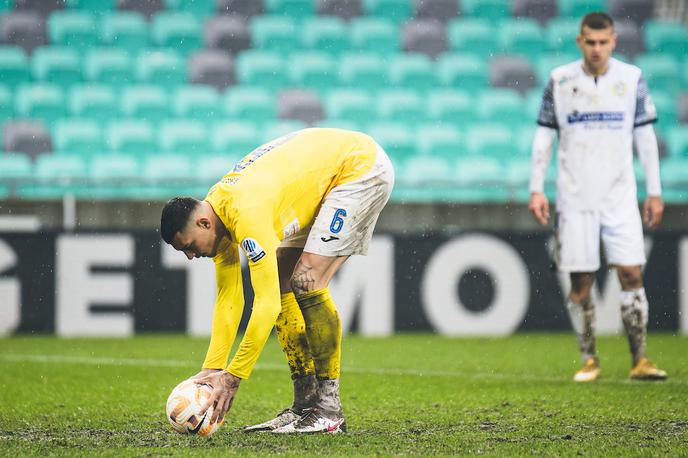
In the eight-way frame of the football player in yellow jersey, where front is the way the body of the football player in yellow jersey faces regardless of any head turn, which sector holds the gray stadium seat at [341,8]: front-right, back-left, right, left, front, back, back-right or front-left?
right

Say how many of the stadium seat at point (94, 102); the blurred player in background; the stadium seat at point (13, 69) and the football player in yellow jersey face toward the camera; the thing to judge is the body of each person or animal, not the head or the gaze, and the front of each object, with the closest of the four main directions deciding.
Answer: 3

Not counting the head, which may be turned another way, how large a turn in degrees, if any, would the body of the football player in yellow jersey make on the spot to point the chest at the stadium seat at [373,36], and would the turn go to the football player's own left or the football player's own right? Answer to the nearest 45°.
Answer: approximately 90° to the football player's own right

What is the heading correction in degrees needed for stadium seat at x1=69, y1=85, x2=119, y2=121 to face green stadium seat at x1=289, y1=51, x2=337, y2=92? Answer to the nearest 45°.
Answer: approximately 90° to its left

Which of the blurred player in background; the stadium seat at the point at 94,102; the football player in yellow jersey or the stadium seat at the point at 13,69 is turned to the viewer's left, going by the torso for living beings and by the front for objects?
the football player in yellow jersey

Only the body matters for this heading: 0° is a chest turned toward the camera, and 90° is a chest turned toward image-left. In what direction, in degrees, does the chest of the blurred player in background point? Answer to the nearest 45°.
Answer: approximately 0°

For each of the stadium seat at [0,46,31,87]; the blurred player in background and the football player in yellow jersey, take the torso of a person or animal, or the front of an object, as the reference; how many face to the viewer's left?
1

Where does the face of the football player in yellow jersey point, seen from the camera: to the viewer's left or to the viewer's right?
to the viewer's left

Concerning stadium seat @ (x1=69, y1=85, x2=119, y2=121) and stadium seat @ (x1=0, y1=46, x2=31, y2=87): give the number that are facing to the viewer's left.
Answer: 0

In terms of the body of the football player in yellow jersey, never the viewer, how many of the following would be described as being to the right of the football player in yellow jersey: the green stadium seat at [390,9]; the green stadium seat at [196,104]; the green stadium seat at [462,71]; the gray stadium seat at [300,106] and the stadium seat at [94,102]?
5

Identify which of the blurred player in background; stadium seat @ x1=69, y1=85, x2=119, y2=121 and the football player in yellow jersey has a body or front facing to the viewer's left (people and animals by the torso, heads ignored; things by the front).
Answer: the football player in yellow jersey

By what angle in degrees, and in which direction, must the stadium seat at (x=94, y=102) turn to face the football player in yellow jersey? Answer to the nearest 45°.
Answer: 0° — it already faces them

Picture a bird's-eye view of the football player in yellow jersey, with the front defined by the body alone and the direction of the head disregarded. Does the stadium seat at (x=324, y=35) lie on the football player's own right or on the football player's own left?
on the football player's own right

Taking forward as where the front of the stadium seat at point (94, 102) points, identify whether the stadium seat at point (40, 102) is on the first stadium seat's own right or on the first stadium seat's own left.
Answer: on the first stadium seat's own right

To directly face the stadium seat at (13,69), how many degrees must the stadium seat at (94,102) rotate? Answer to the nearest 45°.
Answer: approximately 135° to its right

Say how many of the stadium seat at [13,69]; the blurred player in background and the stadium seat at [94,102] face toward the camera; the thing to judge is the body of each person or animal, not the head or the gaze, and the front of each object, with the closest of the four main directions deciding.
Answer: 3

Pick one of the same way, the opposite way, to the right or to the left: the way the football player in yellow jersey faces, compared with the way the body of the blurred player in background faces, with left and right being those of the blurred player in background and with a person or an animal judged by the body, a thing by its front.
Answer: to the right

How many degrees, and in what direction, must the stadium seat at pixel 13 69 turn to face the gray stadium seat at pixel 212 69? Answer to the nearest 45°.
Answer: approximately 90° to its left

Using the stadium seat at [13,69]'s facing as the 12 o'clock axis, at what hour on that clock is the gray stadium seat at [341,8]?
The gray stadium seat is roughly at 9 o'clock from the stadium seat.
